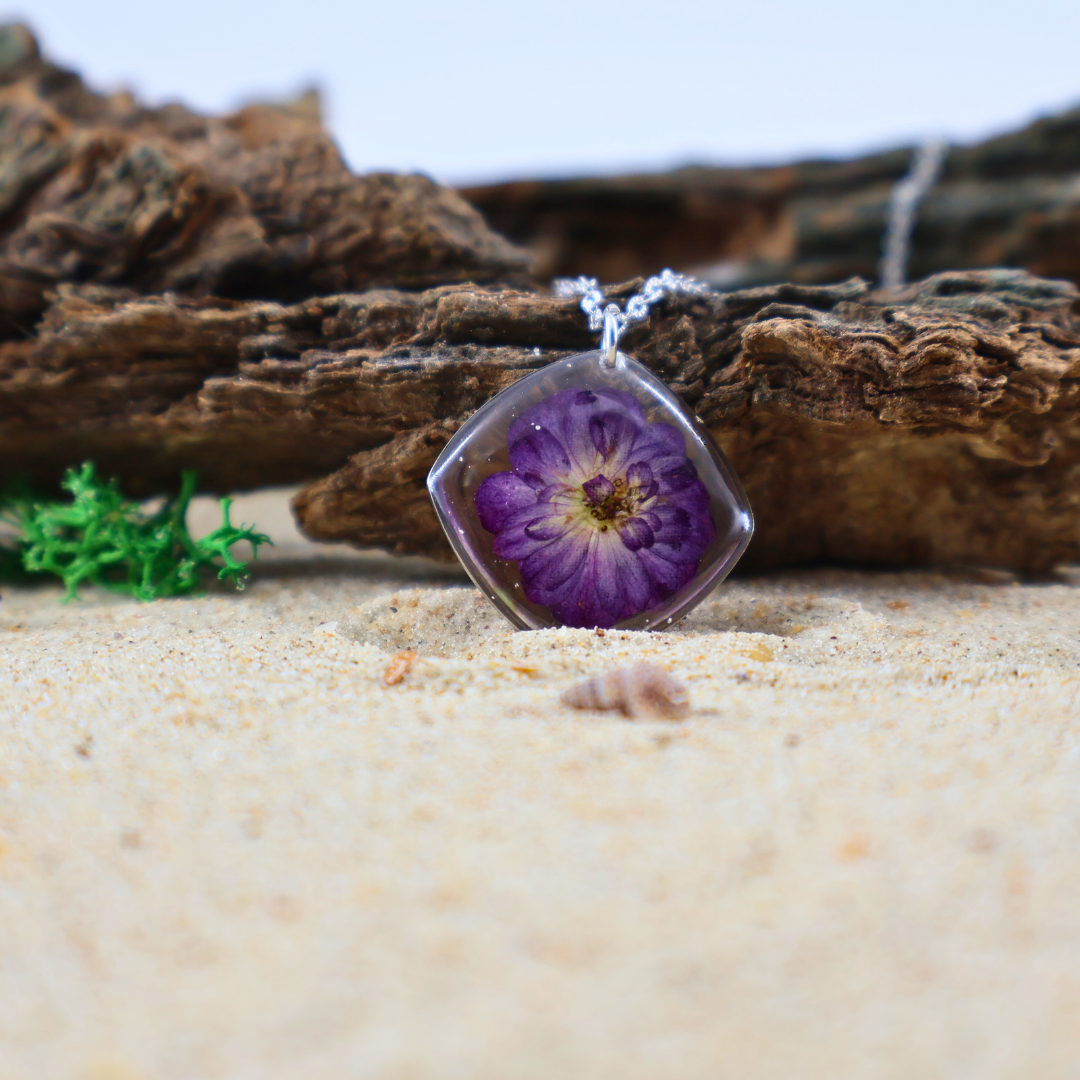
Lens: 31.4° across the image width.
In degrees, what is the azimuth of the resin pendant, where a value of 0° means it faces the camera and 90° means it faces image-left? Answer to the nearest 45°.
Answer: approximately 0°

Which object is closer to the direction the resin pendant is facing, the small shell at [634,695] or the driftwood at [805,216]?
the small shell

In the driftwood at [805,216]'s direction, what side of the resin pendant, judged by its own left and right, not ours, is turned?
back

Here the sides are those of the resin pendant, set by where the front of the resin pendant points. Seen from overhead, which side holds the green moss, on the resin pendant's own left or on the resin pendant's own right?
on the resin pendant's own right

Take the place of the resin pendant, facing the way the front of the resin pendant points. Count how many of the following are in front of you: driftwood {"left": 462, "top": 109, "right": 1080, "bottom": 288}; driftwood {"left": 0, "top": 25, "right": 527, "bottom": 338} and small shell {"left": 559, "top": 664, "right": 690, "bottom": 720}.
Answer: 1

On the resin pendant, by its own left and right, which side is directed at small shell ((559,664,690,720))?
front
